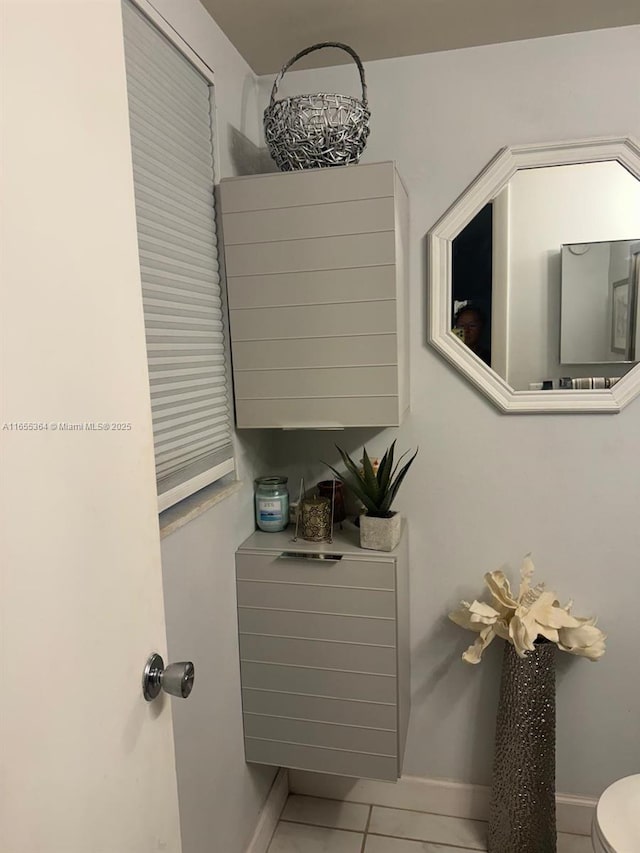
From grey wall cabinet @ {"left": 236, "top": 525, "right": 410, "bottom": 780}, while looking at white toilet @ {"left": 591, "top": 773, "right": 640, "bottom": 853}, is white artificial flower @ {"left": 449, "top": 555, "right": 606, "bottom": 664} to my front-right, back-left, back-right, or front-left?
front-left

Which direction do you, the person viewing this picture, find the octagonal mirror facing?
facing the viewer

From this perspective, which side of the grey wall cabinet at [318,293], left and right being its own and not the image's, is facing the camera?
front

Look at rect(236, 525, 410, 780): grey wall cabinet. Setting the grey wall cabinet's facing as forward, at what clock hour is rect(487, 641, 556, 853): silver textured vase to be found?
The silver textured vase is roughly at 9 o'clock from the grey wall cabinet.

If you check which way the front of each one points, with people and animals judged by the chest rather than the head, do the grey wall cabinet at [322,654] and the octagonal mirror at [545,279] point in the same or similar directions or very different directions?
same or similar directions

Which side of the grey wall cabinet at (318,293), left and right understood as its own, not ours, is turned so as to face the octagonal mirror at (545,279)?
left

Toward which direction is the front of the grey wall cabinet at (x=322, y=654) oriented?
toward the camera
